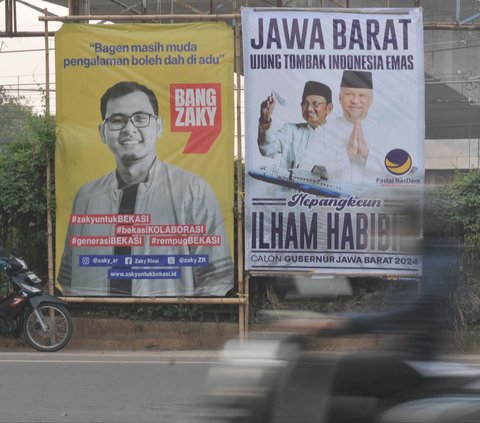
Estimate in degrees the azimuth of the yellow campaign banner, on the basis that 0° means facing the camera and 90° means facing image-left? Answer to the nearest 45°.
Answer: approximately 0°

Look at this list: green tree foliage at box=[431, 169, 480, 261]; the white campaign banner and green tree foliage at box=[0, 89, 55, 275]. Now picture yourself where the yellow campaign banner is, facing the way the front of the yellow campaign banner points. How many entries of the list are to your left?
2

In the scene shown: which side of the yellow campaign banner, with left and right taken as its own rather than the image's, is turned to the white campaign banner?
left

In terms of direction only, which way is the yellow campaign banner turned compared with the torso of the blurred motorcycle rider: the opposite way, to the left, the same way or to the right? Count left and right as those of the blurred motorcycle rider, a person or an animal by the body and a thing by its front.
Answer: to the left

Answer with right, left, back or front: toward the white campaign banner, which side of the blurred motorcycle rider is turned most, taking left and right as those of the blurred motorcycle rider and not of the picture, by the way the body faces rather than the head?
right

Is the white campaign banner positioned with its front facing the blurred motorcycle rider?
yes

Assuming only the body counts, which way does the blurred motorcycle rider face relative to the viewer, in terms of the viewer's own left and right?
facing to the left of the viewer

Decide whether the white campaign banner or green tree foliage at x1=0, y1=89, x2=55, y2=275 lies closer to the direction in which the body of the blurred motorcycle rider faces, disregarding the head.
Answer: the green tree foliage

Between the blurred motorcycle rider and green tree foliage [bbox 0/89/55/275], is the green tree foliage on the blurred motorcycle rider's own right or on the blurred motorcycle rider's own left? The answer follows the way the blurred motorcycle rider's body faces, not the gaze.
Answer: on the blurred motorcycle rider's own right

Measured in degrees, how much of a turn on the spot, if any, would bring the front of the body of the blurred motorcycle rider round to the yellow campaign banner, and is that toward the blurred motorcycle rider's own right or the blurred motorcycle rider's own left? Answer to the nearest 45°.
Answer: approximately 45° to the blurred motorcycle rider's own right
